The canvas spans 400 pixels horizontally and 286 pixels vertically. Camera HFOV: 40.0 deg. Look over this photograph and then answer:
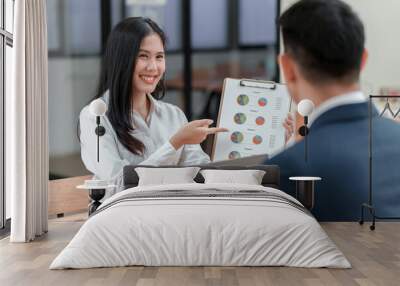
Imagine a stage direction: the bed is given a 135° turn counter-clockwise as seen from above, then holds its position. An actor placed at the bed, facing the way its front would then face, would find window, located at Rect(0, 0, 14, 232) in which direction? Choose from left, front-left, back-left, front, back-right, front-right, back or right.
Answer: left

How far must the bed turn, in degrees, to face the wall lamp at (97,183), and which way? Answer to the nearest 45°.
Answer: approximately 135° to its right

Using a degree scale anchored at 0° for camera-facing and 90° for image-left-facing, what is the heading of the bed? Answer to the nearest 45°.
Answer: approximately 0°

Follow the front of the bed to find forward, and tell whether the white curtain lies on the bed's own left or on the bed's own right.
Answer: on the bed's own right

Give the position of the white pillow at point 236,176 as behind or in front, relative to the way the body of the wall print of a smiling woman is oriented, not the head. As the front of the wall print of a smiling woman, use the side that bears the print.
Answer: in front

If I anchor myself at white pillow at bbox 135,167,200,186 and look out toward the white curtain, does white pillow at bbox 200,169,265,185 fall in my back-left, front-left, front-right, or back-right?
back-left
